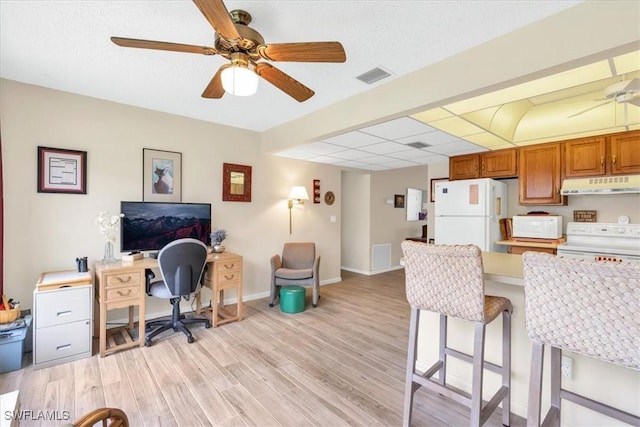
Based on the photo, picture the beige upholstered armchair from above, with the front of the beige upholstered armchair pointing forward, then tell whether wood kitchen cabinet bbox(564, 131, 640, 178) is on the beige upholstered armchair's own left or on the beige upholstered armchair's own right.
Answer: on the beige upholstered armchair's own left

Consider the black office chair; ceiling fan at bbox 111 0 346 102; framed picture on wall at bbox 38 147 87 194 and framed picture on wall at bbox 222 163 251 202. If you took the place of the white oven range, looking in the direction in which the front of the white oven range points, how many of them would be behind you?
0

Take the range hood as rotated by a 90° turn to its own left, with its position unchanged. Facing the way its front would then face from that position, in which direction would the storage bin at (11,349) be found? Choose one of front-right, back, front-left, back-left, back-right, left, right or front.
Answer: back-right

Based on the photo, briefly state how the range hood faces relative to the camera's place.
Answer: facing the viewer

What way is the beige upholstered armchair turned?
toward the camera

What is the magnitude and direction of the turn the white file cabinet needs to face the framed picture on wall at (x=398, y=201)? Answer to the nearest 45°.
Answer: approximately 90° to its left

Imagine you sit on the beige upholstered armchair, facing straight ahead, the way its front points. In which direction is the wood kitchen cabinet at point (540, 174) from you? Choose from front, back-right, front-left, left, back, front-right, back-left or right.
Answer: left

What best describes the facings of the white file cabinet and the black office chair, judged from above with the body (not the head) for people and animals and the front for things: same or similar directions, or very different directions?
very different directions

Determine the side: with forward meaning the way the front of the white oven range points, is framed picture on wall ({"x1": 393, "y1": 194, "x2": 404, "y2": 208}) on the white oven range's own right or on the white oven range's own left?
on the white oven range's own right

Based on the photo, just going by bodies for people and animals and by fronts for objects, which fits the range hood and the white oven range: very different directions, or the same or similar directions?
same or similar directions

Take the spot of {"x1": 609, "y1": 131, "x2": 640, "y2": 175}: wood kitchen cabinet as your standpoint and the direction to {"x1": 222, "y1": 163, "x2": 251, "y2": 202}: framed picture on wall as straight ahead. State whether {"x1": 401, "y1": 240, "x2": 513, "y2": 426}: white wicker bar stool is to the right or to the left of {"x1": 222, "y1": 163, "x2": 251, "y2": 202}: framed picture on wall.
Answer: left

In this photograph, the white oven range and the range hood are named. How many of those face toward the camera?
2

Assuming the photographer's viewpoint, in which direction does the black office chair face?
facing away from the viewer and to the left of the viewer

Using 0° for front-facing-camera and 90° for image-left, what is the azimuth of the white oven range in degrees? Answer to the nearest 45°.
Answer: approximately 0°

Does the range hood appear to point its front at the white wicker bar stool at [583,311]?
yes
